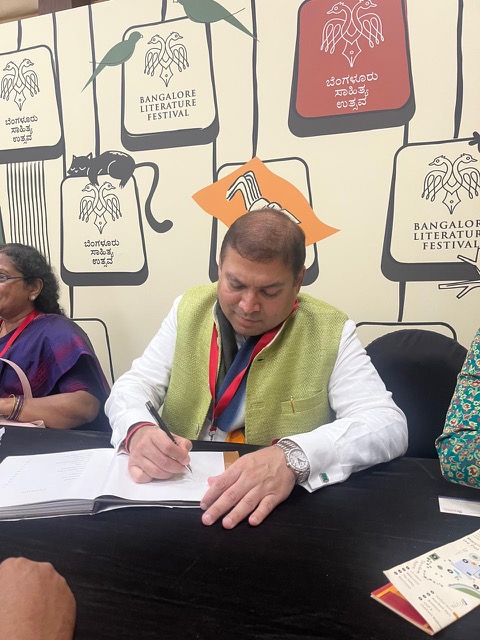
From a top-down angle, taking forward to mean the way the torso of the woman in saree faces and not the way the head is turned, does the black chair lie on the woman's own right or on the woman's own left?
on the woman's own left

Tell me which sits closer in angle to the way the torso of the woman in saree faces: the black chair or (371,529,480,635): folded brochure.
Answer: the folded brochure

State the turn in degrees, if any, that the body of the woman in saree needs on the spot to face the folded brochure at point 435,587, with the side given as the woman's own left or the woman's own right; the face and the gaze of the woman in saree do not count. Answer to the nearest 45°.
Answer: approximately 45° to the woman's own left
